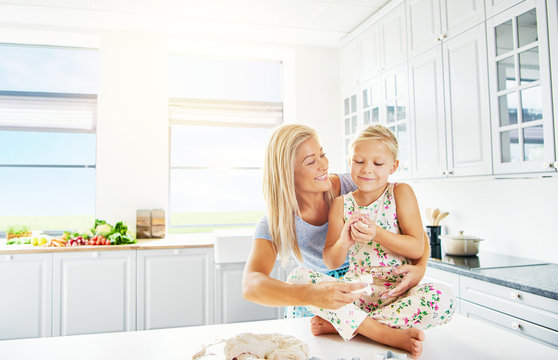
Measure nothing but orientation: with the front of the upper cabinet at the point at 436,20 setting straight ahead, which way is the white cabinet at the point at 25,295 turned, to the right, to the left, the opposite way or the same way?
to the left

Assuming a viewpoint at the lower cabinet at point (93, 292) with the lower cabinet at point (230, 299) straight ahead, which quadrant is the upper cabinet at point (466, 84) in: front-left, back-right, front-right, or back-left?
front-right

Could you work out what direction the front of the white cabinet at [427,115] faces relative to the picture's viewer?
facing the viewer and to the left of the viewer

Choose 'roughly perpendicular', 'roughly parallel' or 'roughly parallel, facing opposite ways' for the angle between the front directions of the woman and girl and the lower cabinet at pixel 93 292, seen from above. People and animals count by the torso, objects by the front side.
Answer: roughly parallel

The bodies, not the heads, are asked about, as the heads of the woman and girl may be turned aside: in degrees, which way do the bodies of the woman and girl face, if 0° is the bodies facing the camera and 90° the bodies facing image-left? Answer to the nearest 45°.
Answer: approximately 315°

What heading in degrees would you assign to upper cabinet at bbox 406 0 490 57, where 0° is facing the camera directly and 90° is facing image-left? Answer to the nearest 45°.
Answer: approximately 45°

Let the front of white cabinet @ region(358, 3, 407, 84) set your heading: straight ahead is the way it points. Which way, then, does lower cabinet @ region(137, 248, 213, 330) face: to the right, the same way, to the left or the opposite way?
to the left

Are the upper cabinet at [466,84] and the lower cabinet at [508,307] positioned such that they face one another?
no

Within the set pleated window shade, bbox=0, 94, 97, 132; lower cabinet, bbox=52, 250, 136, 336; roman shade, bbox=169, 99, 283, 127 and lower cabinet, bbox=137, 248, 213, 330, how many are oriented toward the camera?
4

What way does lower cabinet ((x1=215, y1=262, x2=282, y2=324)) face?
toward the camera

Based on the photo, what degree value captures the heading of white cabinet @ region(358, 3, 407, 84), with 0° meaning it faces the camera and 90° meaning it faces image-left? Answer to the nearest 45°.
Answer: approximately 45°

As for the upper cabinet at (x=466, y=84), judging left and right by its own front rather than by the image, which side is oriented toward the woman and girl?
front

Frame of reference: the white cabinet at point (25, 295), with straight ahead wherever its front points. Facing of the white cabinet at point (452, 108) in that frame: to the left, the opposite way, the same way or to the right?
to the right

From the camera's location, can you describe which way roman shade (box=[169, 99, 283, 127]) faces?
facing the viewer

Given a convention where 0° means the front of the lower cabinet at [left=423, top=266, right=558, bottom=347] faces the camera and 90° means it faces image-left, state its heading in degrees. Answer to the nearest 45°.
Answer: approximately 45°

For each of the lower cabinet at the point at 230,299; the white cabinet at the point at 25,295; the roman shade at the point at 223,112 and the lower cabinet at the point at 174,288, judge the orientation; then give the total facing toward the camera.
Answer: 4

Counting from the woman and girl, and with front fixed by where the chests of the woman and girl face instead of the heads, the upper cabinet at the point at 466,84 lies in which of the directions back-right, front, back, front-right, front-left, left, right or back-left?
left

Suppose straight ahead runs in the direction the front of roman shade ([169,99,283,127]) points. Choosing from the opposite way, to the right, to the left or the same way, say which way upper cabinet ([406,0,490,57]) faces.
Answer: to the right

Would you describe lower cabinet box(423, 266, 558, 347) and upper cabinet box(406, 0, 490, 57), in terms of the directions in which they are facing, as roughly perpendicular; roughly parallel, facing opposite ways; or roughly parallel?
roughly parallel
